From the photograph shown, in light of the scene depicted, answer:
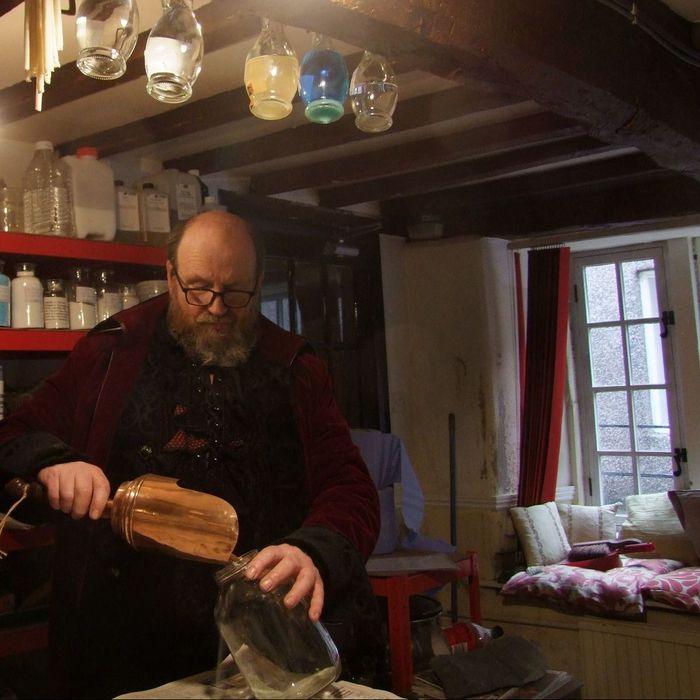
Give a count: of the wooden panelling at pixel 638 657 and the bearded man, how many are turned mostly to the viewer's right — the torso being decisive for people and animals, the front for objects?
0

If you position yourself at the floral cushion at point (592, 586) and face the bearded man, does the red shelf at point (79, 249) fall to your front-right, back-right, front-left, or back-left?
front-right

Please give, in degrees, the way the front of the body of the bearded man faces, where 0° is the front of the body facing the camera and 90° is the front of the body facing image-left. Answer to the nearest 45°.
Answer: approximately 0°

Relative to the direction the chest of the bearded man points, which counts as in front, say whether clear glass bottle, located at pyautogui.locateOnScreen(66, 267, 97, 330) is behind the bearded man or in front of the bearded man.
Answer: behind

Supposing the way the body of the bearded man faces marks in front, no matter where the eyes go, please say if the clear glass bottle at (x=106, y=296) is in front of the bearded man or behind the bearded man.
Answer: behind

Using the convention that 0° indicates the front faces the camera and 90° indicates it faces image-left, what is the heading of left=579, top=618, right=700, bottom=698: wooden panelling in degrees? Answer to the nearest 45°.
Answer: approximately 45°

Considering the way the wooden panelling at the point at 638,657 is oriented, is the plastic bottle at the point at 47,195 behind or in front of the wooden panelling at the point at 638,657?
in front

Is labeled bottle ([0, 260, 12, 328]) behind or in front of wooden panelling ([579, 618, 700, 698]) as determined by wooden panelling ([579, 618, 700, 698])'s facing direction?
in front

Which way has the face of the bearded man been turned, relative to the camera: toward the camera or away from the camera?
toward the camera
